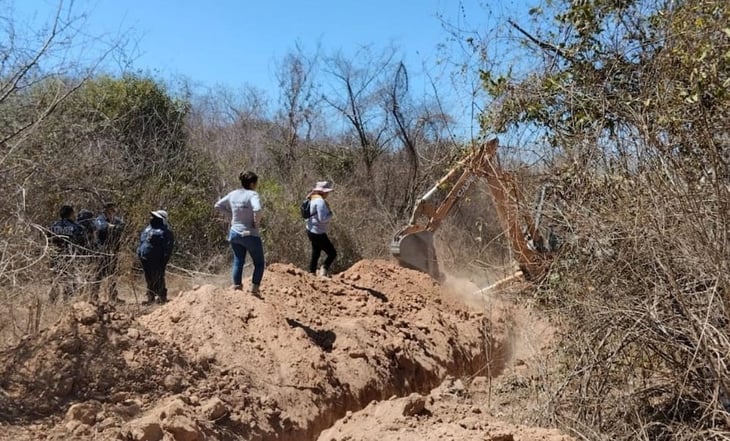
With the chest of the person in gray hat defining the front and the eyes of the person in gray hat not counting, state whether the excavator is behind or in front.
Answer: in front

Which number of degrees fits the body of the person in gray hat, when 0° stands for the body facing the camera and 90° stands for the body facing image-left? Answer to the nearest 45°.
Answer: approximately 270°

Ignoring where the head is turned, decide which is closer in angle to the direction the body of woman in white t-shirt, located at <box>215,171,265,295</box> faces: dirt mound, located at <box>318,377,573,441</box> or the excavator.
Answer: the excavator

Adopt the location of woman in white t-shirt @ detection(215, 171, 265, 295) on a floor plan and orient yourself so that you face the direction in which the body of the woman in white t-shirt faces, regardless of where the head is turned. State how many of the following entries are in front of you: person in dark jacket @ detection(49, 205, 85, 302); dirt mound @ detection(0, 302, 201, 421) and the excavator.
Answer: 1

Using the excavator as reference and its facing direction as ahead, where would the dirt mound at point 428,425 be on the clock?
The dirt mound is roughly at 9 o'clock from the excavator.

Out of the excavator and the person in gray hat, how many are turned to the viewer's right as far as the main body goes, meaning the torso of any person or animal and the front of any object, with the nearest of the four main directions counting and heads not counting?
1

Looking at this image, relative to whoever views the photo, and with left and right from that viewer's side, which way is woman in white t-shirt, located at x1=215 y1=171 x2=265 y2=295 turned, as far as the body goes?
facing away from the viewer and to the right of the viewer

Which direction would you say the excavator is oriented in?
to the viewer's left

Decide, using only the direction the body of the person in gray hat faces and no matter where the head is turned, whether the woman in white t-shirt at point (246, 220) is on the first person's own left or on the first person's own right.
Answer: on the first person's own right
